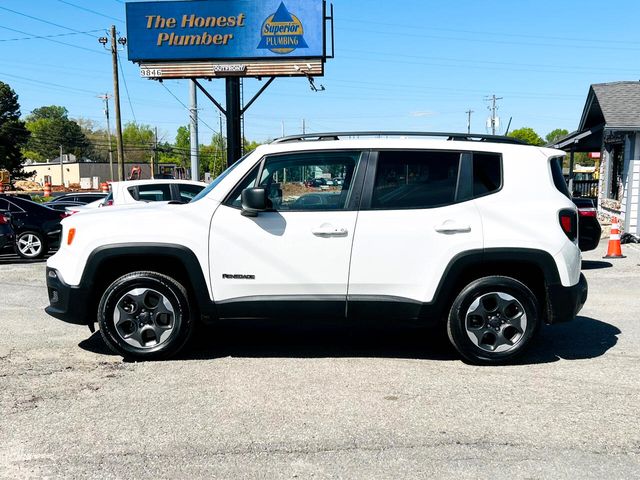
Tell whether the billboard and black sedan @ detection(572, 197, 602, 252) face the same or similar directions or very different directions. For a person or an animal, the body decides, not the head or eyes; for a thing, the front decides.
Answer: very different directions

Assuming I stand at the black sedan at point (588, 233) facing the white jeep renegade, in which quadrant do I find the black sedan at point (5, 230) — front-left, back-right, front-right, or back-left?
front-right

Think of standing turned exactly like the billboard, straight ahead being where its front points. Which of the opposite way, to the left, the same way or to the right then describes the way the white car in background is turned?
to the left

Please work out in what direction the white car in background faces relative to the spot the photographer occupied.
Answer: facing to the right of the viewer

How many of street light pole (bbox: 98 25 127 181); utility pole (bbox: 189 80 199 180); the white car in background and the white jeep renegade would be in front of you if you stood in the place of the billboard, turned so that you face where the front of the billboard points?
2

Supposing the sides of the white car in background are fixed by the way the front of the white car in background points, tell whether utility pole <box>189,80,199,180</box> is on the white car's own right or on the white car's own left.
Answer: on the white car's own left

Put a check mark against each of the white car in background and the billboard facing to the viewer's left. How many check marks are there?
0

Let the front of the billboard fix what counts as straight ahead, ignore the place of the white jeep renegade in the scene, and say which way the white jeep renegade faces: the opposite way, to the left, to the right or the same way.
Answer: to the right

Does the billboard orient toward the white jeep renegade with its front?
yes

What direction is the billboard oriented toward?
toward the camera

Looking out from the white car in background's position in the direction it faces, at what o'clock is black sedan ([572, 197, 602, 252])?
The black sedan is roughly at 1 o'clock from the white car in background.
